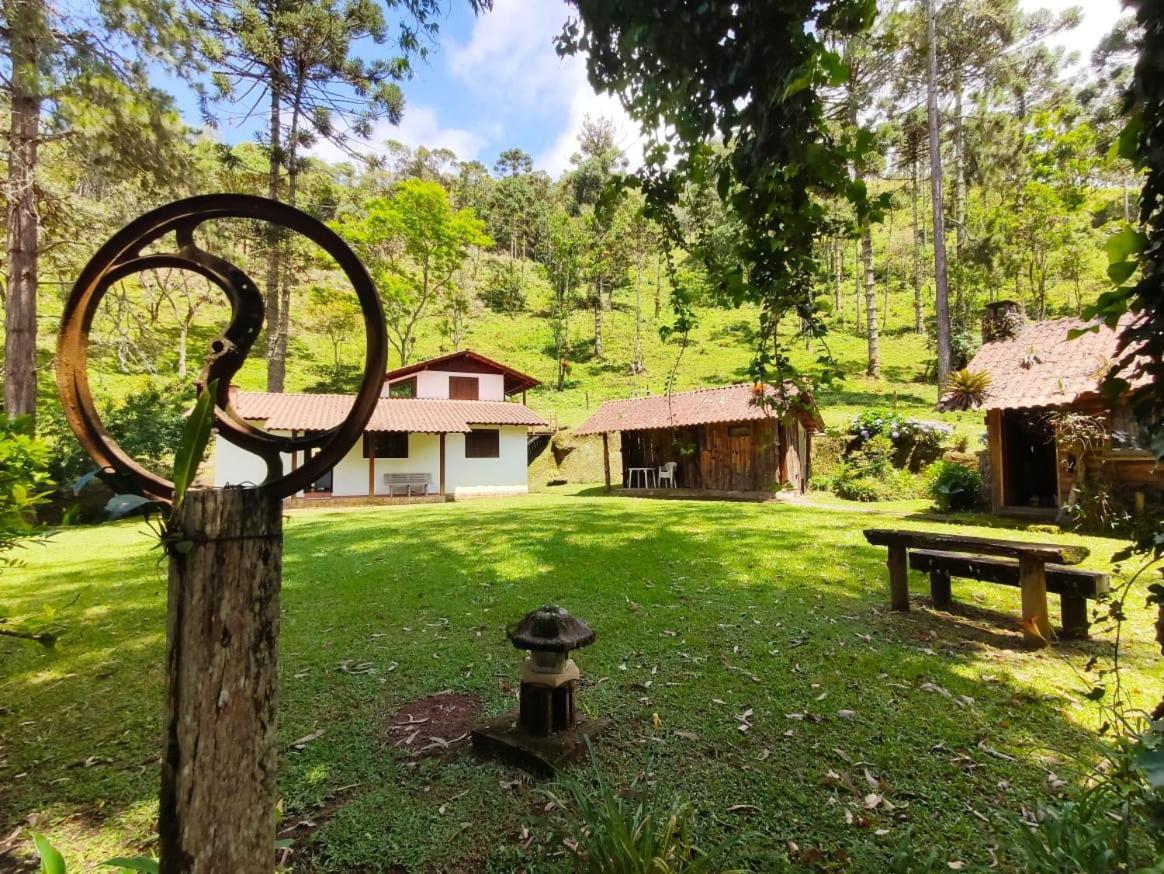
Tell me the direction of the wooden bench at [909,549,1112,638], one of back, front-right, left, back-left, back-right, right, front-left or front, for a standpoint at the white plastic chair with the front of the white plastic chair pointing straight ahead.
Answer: front-left

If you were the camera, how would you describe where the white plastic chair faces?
facing the viewer and to the left of the viewer

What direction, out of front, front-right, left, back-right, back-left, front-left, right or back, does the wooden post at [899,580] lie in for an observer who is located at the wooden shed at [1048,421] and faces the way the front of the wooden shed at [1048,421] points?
front

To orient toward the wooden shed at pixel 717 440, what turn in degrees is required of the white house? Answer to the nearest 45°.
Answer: approximately 45° to its left

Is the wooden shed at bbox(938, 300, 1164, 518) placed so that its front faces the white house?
no

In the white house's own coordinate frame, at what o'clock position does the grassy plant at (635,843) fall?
The grassy plant is roughly at 12 o'clock from the white house.

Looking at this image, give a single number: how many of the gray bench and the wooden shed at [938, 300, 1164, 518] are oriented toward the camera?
2

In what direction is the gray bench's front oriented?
toward the camera

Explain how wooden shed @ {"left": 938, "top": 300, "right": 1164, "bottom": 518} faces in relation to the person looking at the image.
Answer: facing the viewer

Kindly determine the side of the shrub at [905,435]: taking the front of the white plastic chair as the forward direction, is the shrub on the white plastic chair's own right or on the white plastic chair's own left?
on the white plastic chair's own left

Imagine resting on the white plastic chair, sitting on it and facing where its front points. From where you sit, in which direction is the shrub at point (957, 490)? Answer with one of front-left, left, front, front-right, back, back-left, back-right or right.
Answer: left

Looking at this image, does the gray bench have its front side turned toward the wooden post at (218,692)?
yes

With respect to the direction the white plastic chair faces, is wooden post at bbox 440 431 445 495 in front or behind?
in front

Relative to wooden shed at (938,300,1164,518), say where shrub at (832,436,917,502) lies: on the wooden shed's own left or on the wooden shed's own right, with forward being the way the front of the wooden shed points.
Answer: on the wooden shed's own right

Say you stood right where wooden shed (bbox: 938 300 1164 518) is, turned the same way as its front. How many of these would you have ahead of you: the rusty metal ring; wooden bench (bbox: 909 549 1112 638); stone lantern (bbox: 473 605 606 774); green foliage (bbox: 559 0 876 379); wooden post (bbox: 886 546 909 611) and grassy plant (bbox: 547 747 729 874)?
6

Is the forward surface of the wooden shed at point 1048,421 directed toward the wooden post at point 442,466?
no

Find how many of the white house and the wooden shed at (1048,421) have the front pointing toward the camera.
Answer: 2
